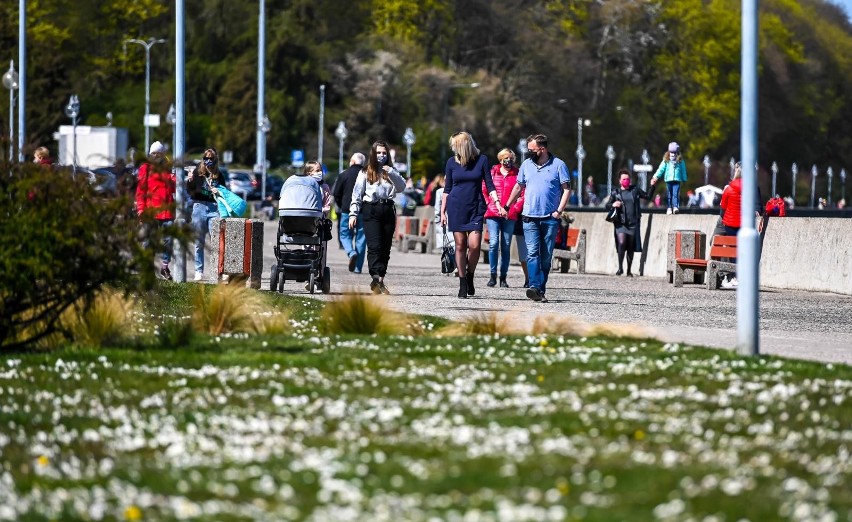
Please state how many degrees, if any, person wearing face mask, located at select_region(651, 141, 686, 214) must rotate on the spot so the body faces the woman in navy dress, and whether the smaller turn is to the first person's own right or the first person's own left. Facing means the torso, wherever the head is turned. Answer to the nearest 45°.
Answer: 0° — they already face them

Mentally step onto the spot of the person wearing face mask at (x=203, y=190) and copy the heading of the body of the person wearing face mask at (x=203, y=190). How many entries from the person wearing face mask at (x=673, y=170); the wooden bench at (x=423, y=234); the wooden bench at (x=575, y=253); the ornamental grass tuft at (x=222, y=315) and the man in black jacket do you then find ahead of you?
1

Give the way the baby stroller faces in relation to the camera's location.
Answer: facing the viewer

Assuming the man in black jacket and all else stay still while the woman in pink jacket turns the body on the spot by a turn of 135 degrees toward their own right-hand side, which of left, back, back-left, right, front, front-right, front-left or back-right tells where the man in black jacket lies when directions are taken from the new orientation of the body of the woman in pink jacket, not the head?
front

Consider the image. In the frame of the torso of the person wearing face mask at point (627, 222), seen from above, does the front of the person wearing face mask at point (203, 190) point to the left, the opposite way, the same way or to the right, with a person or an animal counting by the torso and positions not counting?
the same way

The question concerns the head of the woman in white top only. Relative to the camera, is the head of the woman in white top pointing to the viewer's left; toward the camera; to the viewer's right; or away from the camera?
toward the camera

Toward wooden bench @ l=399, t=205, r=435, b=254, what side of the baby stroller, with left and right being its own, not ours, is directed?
back

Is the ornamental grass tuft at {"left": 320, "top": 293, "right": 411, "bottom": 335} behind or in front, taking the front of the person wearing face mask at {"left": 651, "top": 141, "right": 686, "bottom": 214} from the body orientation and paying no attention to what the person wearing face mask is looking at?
in front

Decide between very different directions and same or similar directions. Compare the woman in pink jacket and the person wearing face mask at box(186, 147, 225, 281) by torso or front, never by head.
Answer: same or similar directions

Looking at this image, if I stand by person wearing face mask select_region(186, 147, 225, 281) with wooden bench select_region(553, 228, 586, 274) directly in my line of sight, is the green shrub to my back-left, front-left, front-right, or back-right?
back-right

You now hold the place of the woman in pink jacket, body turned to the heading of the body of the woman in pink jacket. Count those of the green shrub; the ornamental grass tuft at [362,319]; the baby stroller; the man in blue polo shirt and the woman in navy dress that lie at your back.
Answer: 0

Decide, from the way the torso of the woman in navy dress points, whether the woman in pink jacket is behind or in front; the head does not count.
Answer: behind

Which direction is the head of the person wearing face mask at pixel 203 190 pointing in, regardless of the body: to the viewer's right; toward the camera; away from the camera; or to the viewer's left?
toward the camera

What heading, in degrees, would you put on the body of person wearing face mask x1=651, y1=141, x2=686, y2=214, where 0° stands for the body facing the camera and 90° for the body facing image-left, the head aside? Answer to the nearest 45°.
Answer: approximately 0°

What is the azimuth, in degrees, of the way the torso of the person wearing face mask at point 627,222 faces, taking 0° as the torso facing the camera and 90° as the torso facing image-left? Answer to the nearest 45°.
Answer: approximately 0°

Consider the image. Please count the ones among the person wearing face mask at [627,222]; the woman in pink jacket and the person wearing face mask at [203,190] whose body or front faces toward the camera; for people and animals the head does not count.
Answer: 3
